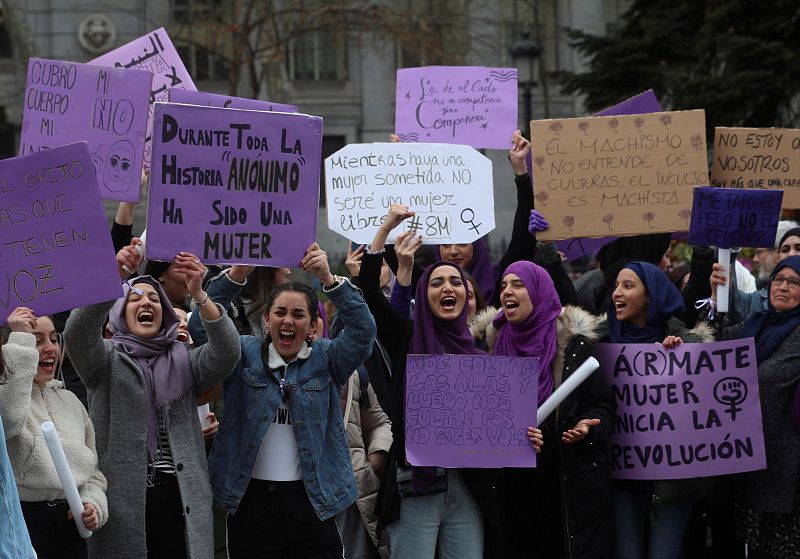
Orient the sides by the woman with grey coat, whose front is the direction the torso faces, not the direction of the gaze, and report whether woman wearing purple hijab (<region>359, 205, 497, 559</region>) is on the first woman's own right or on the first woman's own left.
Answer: on the first woman's own left

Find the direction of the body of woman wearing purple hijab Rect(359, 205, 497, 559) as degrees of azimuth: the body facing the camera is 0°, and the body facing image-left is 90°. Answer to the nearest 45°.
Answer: approximately 0°

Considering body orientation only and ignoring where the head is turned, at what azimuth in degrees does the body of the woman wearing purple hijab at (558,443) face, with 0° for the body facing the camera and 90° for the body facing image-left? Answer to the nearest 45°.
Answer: approximately 45°

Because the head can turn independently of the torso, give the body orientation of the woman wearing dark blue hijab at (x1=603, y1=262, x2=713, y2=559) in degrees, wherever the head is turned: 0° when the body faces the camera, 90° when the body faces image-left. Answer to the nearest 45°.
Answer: approximately 45°

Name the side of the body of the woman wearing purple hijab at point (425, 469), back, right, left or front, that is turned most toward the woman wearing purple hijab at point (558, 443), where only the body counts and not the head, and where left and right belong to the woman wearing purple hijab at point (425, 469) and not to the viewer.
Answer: left

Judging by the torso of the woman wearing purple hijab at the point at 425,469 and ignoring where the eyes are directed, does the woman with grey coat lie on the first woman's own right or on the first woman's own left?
on the first woman's own right
